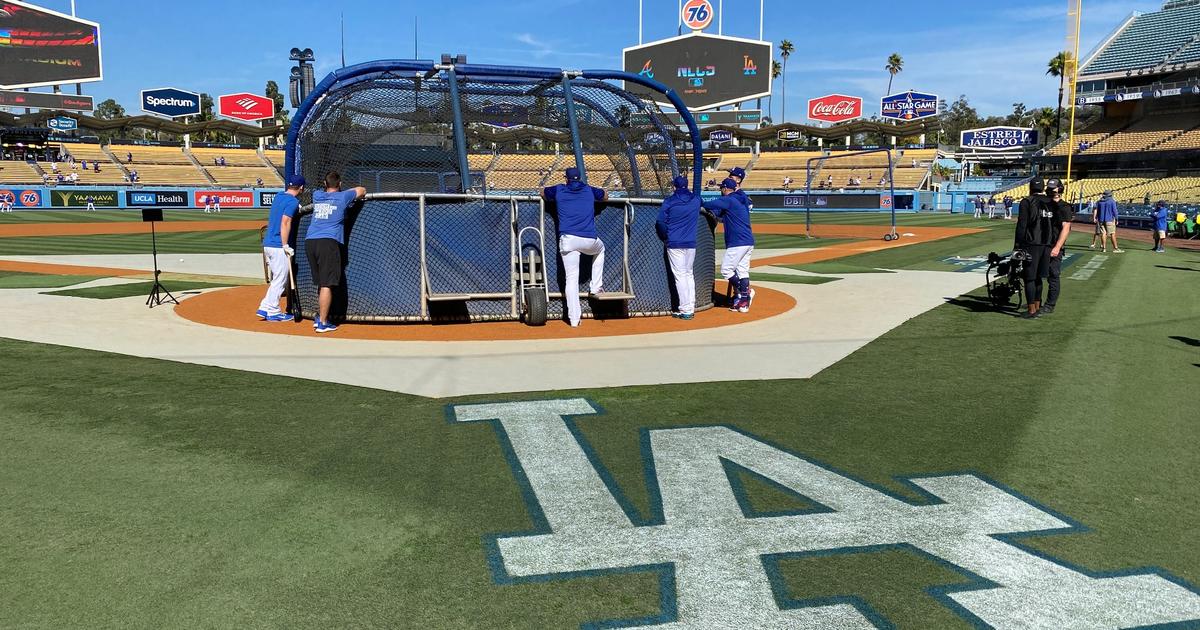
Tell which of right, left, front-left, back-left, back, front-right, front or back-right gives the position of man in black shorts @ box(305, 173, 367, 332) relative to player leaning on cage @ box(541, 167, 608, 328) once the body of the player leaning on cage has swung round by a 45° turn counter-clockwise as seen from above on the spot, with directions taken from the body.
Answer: front-left

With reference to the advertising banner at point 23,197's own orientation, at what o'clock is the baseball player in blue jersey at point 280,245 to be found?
The baseball player in blue jersey is roughly at 12 o'clock from the advertising banner.

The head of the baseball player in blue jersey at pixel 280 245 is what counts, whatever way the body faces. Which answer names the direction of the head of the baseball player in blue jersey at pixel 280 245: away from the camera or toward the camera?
away from the camera

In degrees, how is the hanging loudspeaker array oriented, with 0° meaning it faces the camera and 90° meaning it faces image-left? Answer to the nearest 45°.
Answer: approximately 0°

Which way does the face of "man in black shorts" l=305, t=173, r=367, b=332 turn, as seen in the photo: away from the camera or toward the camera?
away from the camera

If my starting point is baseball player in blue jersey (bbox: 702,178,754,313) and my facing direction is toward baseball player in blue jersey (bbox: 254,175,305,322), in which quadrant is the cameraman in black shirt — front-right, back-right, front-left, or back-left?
back-left

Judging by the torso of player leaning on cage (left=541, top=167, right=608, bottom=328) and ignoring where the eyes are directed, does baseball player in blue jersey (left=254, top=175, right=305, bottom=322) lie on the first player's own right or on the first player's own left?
on the first player's own left

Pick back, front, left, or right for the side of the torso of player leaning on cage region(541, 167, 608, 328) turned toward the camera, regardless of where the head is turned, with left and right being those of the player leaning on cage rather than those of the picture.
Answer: back

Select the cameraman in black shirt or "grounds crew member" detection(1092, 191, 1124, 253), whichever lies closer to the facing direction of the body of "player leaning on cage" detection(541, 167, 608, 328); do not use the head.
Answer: the grounds crew member

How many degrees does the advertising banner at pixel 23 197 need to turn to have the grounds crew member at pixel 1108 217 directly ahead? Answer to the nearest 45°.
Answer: approximately 45° to its left

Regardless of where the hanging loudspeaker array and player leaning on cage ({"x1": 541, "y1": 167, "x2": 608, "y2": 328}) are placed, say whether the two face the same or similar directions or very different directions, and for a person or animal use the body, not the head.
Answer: very different directions

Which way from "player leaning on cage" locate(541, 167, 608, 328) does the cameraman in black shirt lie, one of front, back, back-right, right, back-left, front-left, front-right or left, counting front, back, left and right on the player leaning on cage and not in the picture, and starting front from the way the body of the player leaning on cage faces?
right
